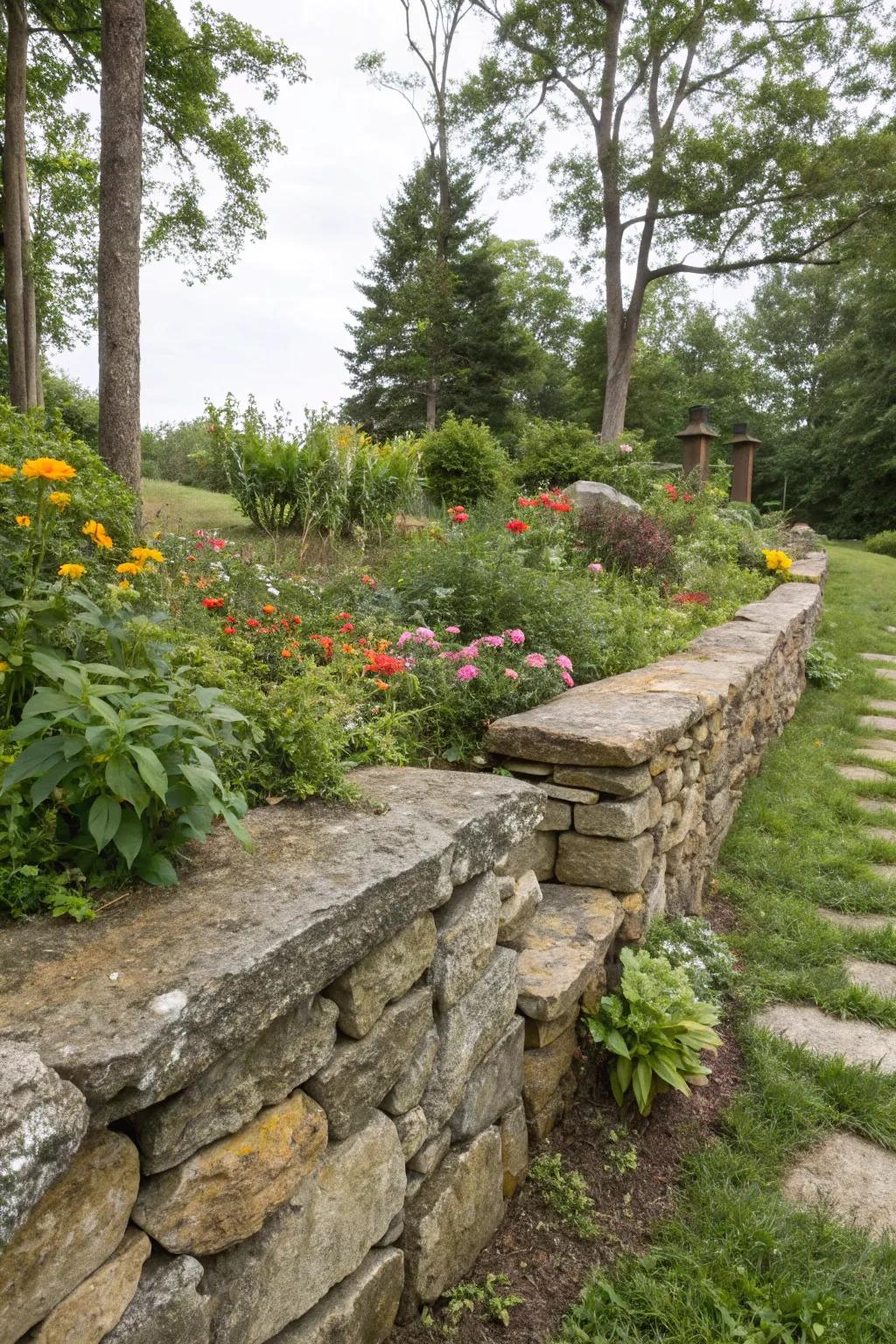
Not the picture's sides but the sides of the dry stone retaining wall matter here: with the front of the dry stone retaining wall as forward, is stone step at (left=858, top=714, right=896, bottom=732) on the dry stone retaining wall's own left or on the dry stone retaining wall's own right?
on the dry stone retaining wall's own left

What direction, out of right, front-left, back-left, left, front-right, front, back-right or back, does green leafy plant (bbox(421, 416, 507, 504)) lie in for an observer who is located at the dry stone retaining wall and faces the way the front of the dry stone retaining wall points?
back-left

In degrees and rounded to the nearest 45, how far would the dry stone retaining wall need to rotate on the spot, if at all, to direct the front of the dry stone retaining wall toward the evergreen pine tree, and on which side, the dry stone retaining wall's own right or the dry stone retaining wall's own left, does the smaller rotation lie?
approximately 135° to the dry stone retaining wall's own left

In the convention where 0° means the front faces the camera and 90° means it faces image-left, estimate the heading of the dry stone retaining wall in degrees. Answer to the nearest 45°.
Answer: approximately 315°

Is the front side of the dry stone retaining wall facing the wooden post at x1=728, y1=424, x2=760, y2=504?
no

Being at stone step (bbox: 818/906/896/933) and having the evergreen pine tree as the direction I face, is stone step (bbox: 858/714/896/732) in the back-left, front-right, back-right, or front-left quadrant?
front-right

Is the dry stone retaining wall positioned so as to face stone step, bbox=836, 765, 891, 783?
no
